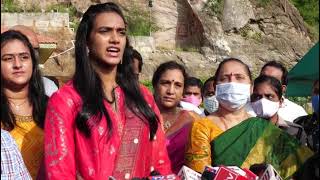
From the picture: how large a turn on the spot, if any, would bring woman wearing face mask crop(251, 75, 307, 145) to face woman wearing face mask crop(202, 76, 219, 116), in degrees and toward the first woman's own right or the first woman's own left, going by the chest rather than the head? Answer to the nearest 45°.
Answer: approximately 90° to the first woman's own right

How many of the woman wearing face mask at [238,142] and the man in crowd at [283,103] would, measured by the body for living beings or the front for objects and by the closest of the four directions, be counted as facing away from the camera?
0

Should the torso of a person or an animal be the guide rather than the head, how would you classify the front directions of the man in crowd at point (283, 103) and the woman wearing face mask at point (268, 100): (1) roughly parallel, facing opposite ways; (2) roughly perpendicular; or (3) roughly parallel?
roughly parallel

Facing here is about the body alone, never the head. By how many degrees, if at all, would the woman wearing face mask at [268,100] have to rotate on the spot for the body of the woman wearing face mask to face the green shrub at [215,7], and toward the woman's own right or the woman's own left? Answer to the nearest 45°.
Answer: approximately 135° to the woman's own right

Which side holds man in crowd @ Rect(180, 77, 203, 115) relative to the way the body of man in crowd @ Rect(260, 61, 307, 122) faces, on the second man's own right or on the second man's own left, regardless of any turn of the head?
on the second man's own right

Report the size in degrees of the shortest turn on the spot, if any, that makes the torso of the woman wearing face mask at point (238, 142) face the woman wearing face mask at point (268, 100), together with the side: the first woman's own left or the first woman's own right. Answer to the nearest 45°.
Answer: approximately 180°

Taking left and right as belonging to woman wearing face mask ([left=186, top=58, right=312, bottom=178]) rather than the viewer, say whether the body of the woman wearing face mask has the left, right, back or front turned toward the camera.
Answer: front

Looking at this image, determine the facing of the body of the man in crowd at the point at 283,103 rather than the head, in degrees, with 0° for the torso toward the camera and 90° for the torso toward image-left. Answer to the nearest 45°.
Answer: approximately 45°

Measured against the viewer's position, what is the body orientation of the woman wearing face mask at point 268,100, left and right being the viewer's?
facing the viewer and to the left of the viewer
